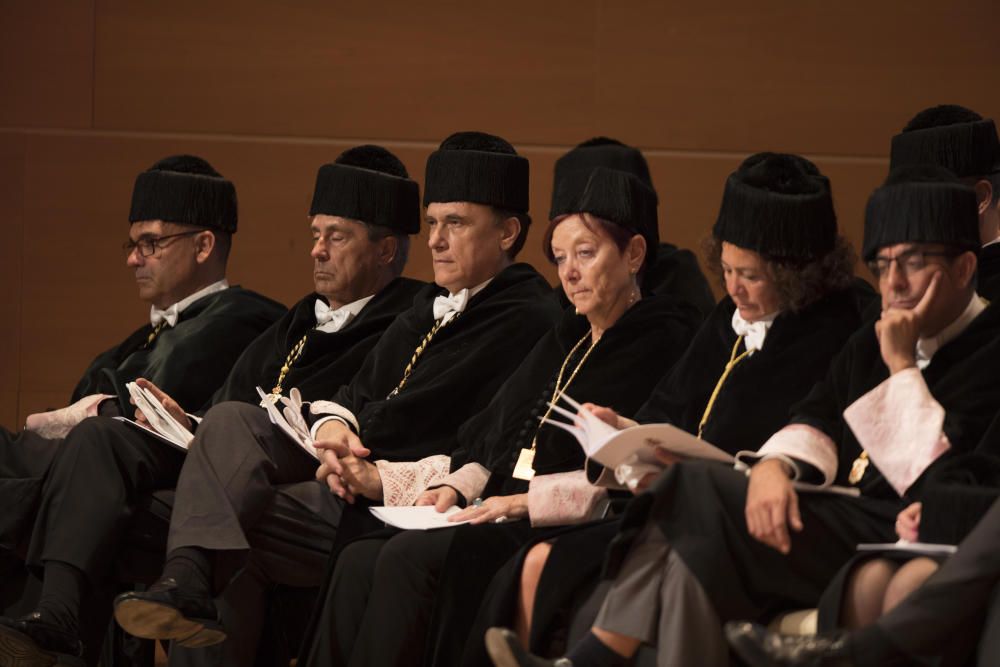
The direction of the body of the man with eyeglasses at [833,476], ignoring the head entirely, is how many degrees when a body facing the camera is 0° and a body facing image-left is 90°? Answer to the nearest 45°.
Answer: approximately 45°

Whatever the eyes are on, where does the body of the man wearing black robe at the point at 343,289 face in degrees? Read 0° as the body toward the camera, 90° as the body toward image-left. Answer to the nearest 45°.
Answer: approximately 45°

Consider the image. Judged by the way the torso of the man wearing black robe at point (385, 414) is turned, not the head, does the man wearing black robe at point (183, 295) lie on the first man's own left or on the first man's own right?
on the first man's own right

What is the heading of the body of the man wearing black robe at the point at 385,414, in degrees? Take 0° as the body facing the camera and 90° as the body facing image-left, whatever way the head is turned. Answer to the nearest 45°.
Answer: approximately 45°

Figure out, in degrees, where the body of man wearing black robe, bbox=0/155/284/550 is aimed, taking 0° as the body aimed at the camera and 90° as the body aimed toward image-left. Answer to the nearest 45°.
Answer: approximately 45°

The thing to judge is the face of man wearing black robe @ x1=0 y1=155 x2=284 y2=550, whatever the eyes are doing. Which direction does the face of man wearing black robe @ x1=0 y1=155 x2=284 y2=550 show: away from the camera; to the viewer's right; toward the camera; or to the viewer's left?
to the viewer's left

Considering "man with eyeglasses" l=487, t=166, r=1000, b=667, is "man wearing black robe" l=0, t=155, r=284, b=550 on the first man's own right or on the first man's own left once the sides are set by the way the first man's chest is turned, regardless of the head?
on the first man's own right

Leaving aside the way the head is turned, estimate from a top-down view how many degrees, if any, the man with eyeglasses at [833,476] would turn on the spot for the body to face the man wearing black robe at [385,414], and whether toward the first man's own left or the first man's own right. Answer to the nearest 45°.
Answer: approximately 90° to the first man's own right

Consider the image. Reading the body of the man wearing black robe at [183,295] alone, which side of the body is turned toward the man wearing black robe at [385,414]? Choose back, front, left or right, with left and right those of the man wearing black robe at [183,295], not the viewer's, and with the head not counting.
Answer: left
